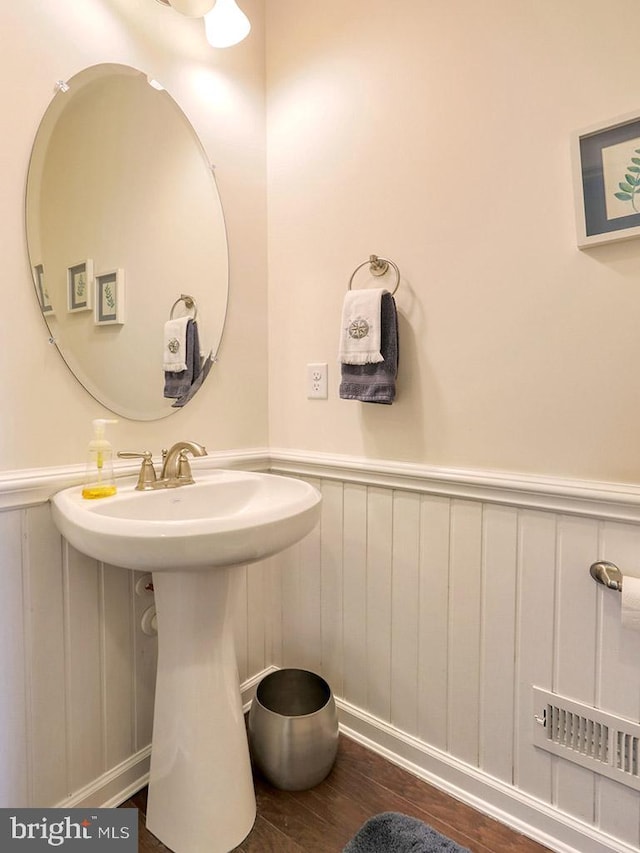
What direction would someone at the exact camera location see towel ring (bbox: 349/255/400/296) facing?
facing the viewer and to the left of the viewer

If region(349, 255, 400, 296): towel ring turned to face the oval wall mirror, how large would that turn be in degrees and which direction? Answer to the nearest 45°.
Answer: approximately 45° to its right

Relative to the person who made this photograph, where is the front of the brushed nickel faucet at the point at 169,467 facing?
facing the viewer and to the right of the viewer

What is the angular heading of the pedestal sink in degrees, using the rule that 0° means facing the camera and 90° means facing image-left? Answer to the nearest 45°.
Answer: approximately 315°

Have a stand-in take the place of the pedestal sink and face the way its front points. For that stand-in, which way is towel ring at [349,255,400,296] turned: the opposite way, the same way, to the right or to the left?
to the right
